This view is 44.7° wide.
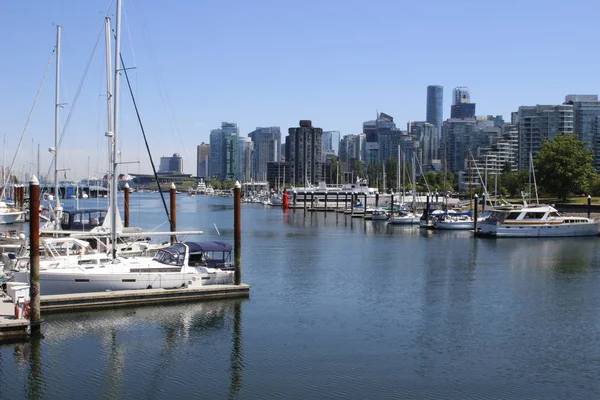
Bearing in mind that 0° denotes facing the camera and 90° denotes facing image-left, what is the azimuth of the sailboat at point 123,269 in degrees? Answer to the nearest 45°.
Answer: approximately 90°

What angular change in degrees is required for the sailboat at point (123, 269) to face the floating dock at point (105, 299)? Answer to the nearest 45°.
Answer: approximately 90° to its left

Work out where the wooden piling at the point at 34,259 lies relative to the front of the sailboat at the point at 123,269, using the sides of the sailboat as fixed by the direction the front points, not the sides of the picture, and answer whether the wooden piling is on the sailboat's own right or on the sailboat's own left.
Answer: on the sailboat's own left

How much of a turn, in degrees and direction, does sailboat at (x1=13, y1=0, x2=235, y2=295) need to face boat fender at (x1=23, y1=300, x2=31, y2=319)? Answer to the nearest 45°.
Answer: approximately 45° to its left
